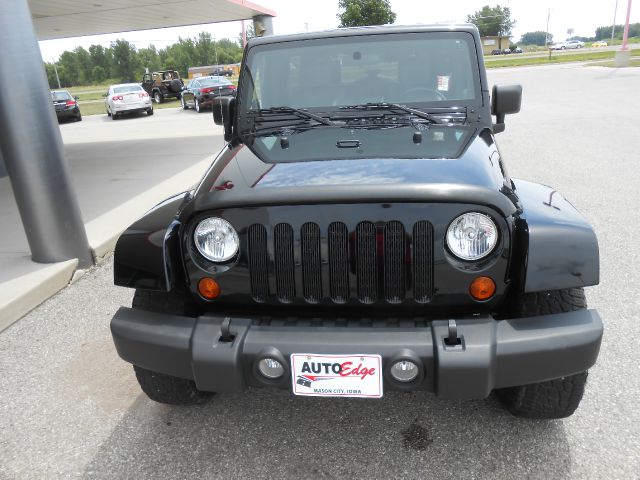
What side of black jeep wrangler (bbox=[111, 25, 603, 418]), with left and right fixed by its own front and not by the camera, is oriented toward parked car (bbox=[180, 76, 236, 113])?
back

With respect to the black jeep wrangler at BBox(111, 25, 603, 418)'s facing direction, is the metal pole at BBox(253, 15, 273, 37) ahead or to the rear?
to the rear

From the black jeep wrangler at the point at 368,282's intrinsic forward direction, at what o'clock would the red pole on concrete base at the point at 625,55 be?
The red pole on concrete base is roughly at 7 o'clock from the black jeep wrangler.

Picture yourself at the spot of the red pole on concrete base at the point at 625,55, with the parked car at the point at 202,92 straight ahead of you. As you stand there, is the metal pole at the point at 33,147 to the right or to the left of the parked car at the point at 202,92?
left

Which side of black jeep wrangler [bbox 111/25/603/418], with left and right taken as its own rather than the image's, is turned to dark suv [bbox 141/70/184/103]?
back

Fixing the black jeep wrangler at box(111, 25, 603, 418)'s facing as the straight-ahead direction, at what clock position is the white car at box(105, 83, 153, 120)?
The white car is roughly at 5 o'clock from the black jeep wrangler.

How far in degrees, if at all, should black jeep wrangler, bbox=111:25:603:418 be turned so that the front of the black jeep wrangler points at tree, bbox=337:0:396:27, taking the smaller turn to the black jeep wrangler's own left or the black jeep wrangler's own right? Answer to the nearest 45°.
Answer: approximately 180°

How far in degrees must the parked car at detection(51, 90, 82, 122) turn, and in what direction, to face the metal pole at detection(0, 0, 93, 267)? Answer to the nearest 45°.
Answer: approximately 180°

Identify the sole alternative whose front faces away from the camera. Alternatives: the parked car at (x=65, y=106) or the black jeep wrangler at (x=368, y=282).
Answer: the parked car

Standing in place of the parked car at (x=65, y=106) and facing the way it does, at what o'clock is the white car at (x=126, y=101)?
The white car is roughly at 4 o'clock from the parked car.

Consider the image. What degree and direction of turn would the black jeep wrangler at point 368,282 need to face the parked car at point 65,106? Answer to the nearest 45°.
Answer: approximately 135° to its right

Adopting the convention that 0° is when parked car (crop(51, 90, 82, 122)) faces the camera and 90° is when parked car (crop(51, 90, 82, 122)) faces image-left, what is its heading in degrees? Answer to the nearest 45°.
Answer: approximately 180°

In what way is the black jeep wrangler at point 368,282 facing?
toward the camera

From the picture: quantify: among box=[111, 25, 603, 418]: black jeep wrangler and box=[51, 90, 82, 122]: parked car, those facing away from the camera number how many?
1
